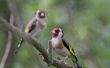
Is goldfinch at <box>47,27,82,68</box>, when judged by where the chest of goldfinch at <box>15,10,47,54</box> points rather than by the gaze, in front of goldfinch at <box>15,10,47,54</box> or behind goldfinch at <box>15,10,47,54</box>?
in front

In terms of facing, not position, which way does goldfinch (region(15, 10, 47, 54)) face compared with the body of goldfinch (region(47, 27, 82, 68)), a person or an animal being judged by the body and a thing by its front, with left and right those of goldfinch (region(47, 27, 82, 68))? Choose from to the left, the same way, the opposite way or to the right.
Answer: to the left

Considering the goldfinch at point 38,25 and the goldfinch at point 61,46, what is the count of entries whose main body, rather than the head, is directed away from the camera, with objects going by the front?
0

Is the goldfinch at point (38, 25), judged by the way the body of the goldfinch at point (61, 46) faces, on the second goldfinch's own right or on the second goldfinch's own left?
on the second goldfinch's own right

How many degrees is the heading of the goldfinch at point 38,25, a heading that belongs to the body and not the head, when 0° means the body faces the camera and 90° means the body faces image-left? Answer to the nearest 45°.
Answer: approximately 315°
